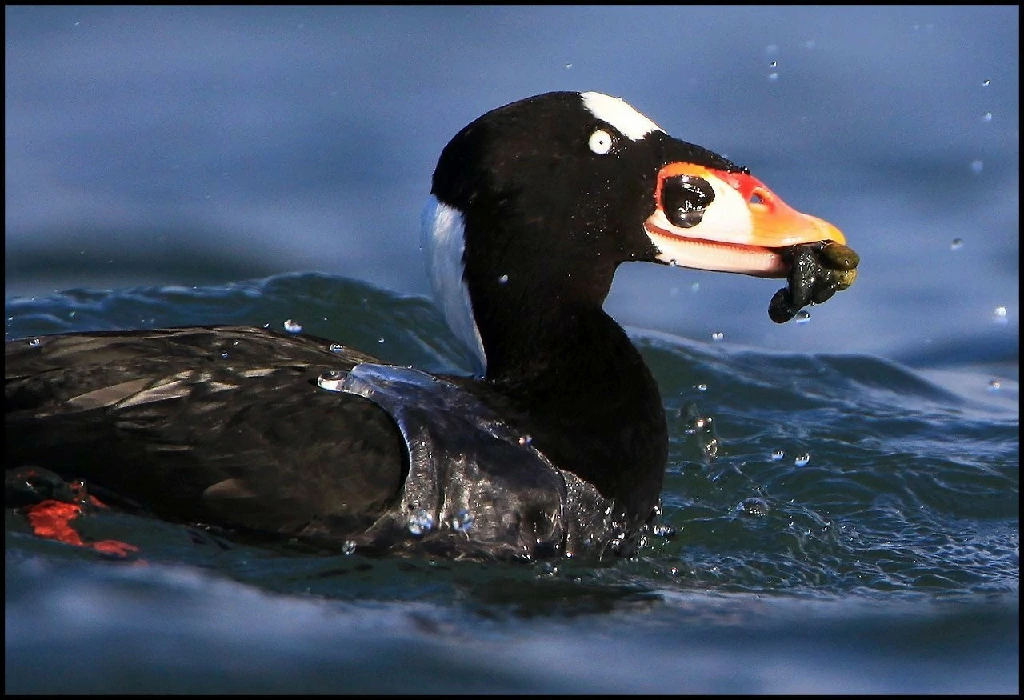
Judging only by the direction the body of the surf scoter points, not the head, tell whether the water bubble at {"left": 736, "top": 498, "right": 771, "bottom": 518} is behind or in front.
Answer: in front

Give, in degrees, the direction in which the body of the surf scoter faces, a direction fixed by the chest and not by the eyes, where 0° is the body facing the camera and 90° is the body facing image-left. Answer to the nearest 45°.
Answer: approximately 270°
